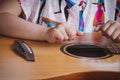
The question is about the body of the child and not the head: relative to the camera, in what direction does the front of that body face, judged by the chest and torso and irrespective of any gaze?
toward the camera
